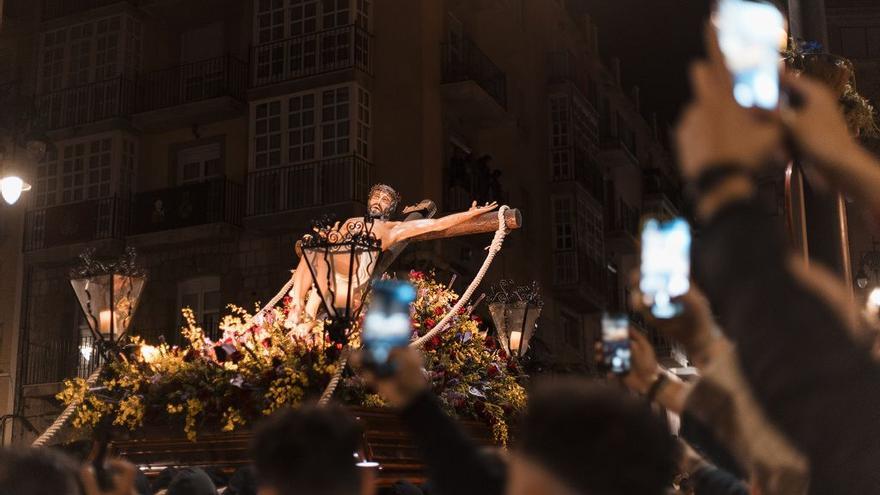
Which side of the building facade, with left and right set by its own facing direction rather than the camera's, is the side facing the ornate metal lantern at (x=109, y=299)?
front

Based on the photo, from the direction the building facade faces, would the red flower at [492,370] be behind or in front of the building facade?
in front

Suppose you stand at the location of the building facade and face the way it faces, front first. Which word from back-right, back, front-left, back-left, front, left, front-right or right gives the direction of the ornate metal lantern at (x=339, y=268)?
front

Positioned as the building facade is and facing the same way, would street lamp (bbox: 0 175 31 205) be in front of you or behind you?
in front

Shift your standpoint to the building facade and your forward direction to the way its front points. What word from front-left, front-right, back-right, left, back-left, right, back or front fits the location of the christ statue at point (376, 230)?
front

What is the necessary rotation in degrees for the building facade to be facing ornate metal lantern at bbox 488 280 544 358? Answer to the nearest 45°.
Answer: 0° — it already faces it

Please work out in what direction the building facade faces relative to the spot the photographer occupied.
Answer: facing the viewer
